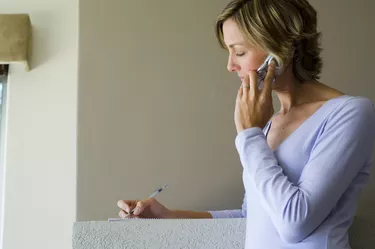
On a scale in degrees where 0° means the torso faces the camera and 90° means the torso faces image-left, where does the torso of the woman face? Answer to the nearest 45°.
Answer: approximately 45°

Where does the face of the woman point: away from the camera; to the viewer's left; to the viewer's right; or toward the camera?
to the viewer's left
